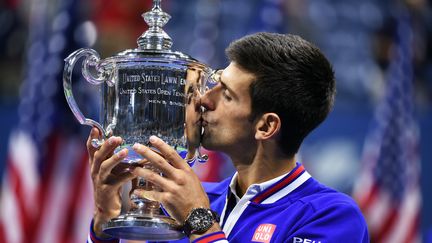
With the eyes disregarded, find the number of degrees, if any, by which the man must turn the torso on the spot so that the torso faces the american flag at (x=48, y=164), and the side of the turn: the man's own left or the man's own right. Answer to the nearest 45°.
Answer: approximately 90° to the man's own right

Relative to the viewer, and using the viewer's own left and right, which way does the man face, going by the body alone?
facing the viewer and to the left of the viewer

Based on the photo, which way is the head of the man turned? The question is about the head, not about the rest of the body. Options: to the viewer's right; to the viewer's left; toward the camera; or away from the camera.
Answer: to the viewer's left
